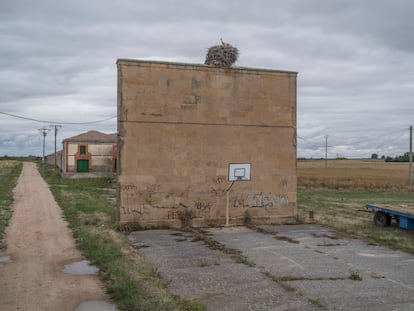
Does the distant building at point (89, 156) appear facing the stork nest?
yes

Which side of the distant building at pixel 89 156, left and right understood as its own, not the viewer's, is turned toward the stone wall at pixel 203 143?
front

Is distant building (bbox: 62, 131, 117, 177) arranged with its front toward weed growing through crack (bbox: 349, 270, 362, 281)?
yes

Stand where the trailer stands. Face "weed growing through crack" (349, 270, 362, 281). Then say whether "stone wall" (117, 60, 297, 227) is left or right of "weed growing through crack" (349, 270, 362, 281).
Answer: right

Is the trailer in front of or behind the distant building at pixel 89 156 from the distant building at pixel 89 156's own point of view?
in front

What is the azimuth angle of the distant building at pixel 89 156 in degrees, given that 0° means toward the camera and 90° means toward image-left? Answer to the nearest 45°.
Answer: approximately 0°
